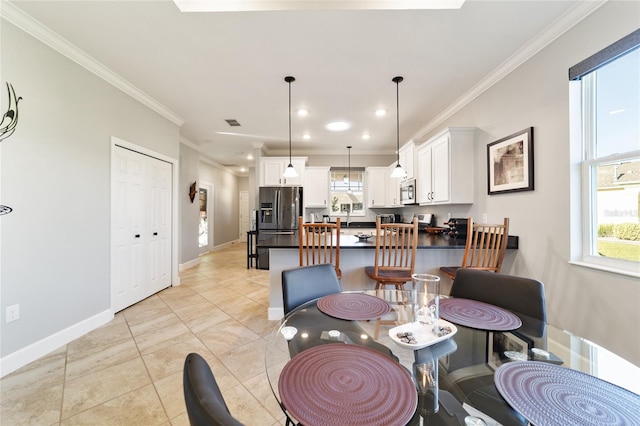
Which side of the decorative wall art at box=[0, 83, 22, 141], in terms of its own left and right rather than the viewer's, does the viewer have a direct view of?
right

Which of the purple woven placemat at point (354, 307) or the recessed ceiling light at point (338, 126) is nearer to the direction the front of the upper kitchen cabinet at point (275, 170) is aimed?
the purple woven placemat

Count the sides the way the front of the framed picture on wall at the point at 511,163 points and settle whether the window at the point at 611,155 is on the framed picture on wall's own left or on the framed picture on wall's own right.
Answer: on the framed picture on wall's own left

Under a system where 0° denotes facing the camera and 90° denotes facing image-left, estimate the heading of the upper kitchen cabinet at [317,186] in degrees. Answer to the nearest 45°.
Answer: approximately 0°

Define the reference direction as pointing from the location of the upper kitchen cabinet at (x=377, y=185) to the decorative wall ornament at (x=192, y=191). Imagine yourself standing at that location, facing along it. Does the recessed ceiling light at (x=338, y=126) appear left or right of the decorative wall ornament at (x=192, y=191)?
left

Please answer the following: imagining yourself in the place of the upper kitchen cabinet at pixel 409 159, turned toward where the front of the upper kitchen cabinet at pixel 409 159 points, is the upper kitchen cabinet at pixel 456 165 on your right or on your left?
on your left

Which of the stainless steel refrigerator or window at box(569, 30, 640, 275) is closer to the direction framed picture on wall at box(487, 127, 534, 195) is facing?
the stainless steel refrigerator

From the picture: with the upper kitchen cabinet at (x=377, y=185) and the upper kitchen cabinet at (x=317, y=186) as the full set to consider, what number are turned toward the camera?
2

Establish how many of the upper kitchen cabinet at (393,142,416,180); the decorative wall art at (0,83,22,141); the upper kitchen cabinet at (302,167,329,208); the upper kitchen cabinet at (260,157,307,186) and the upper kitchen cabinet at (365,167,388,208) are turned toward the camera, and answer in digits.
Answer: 3

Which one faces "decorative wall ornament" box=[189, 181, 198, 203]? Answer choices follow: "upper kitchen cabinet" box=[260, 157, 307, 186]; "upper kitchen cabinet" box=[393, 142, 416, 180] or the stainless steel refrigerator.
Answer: "upper kitchen cabinet" box=[393, 142, 416, 180]

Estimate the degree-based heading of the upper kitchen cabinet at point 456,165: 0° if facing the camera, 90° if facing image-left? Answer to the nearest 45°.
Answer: approximately 45°

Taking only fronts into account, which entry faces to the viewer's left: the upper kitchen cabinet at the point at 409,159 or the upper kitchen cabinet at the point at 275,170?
the upper kitchen cabinet at the point at 409,159

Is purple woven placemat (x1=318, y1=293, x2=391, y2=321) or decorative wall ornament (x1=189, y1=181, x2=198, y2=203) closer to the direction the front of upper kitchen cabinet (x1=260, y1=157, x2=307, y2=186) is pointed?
the purple woven placemat

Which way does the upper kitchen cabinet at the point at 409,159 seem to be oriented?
to the viewer's left
